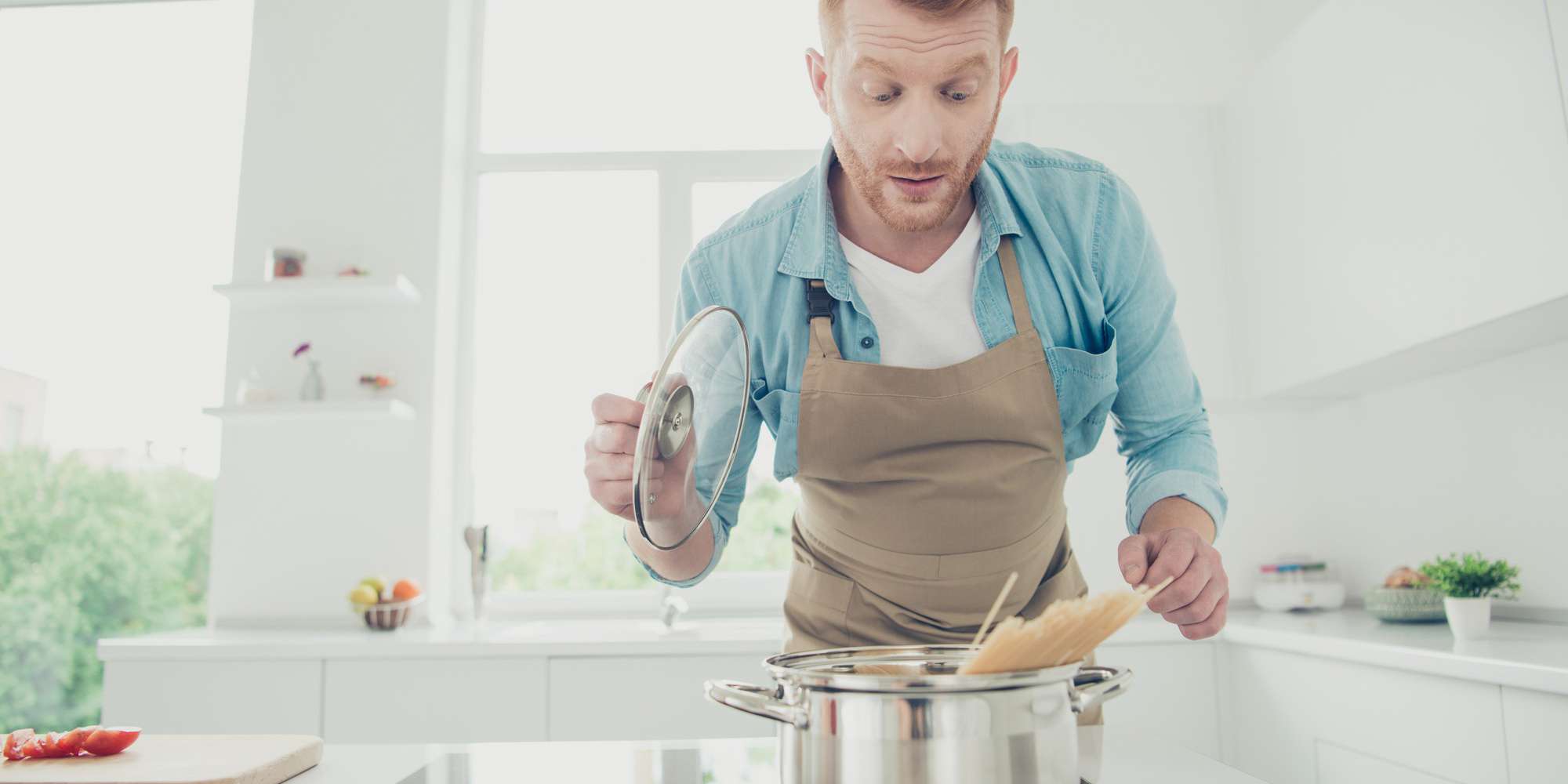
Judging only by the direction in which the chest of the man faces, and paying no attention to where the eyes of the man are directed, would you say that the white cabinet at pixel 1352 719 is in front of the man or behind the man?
behind

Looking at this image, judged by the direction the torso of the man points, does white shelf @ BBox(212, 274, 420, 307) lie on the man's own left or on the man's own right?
on the man's own right

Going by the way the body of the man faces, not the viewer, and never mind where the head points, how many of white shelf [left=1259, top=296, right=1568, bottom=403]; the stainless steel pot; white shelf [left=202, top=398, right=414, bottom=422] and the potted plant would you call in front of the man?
1

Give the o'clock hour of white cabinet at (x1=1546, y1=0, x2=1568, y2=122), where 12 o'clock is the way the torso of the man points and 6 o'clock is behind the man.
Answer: The white cabinet is roughly at 8 o'clock from the man.

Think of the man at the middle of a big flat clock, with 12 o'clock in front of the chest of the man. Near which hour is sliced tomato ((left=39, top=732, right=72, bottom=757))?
The sliced tomato is roughly at 2 o'clock from the man.

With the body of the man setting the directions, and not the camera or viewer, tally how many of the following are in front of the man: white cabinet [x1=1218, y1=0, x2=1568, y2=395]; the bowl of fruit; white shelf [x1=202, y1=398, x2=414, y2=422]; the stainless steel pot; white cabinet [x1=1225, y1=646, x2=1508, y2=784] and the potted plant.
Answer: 1

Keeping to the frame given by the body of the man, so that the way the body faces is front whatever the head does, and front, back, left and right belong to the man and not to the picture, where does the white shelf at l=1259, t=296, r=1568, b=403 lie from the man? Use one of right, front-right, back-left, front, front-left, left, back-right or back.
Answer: back-left

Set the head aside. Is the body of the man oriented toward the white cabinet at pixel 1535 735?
no

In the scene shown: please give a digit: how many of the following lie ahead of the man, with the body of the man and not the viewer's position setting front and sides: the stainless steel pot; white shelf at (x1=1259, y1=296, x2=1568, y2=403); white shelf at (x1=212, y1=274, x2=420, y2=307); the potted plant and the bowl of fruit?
1

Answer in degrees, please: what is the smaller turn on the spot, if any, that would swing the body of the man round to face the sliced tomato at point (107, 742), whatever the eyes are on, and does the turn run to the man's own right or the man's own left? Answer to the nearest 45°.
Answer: approximately 45° to the man's own right

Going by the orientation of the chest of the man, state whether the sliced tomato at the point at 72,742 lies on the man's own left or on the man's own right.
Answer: on the man's own right

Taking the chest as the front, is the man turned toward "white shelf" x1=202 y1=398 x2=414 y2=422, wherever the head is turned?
no

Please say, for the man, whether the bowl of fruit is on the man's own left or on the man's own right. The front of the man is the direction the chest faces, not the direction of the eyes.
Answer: on the man's own right

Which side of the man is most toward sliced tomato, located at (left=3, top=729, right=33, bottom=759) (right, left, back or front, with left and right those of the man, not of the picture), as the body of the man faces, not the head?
right

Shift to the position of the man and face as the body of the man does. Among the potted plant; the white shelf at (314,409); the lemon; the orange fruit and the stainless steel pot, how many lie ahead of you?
1

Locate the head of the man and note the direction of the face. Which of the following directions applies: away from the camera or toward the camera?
toward the camera

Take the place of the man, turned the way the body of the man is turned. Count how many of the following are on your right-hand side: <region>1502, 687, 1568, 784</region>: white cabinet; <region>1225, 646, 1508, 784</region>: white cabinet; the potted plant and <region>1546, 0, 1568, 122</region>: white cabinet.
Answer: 0

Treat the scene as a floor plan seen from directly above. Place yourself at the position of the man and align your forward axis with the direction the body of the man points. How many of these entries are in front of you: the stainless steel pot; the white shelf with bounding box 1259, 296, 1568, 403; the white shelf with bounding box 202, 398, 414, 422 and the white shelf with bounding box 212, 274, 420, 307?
1

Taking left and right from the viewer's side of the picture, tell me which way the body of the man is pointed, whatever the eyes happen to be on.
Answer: facing the viewer

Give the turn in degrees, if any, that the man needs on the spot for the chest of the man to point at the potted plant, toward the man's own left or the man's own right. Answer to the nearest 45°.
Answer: approximately 135° to the man's own left
